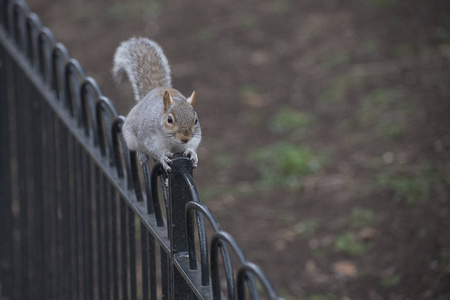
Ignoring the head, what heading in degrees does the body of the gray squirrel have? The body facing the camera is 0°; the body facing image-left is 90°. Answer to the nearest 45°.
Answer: approximately 315°
